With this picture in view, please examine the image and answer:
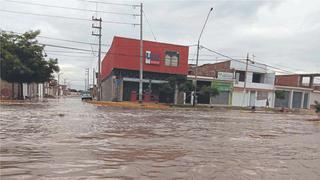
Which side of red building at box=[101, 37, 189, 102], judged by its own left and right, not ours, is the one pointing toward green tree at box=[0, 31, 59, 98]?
right

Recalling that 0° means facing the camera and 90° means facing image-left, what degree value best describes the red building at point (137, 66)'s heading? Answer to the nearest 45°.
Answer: approximately 0°
